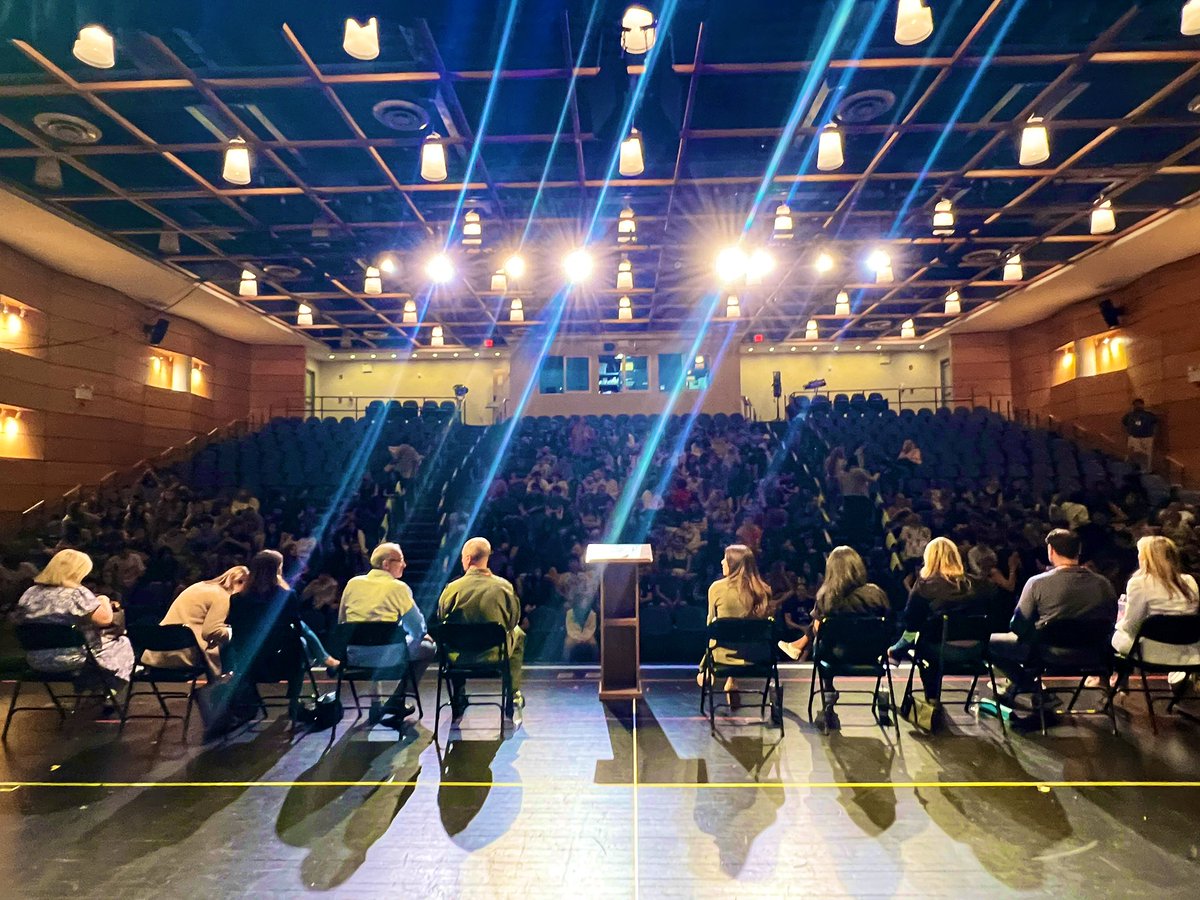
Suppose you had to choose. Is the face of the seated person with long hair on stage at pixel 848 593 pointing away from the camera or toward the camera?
away from the camera

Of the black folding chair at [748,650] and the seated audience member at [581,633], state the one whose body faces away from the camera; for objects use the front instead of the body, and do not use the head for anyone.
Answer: the black folding chair

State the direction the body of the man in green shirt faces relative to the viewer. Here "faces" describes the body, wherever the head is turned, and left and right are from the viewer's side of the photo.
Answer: facing away from the viewer

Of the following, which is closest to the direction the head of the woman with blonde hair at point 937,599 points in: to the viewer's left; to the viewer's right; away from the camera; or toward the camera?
away from the camera

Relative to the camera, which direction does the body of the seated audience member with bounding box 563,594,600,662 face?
toward the camera

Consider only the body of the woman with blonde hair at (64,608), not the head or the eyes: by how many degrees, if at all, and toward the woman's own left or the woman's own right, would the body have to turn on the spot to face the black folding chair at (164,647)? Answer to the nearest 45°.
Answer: approximately 90° to the woman's own right

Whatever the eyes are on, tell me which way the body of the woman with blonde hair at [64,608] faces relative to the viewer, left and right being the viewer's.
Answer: facing away from the viewer and to the right of the viewer

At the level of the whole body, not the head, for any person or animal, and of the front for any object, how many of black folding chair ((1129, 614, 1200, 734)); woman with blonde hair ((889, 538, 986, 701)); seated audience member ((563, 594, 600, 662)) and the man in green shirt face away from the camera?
3

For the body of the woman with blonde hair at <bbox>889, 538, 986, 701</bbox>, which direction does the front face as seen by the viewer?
away from the camera

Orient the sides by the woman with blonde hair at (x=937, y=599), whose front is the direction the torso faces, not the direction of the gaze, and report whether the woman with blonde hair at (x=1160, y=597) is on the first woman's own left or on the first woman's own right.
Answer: on the first woman's own right

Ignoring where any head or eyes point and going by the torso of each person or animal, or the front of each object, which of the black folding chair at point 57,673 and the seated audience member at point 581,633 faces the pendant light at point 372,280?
the black folding chair

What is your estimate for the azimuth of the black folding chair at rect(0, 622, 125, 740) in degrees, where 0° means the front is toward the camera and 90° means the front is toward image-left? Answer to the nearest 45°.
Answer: approximately 225°

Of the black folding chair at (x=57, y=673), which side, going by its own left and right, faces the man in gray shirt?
right

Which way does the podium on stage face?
away from the camera

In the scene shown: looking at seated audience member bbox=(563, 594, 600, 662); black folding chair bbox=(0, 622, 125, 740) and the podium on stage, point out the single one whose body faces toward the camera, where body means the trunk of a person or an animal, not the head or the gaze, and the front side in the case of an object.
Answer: the seated audience member

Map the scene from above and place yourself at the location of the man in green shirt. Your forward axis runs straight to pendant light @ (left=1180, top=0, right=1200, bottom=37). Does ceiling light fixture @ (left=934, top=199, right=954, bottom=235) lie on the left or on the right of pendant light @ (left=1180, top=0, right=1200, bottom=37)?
left

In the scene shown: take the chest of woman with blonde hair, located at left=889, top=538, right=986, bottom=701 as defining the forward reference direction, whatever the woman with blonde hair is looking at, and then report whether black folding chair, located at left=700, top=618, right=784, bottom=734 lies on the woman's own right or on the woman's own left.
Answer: on the woman's own left

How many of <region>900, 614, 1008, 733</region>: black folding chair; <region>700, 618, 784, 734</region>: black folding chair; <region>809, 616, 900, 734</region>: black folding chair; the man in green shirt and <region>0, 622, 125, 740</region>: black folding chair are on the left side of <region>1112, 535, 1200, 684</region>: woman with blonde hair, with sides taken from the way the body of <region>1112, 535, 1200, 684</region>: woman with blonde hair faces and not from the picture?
5

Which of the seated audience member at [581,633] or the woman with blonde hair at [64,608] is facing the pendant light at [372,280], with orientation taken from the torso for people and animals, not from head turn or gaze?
the woman with blonde hair
